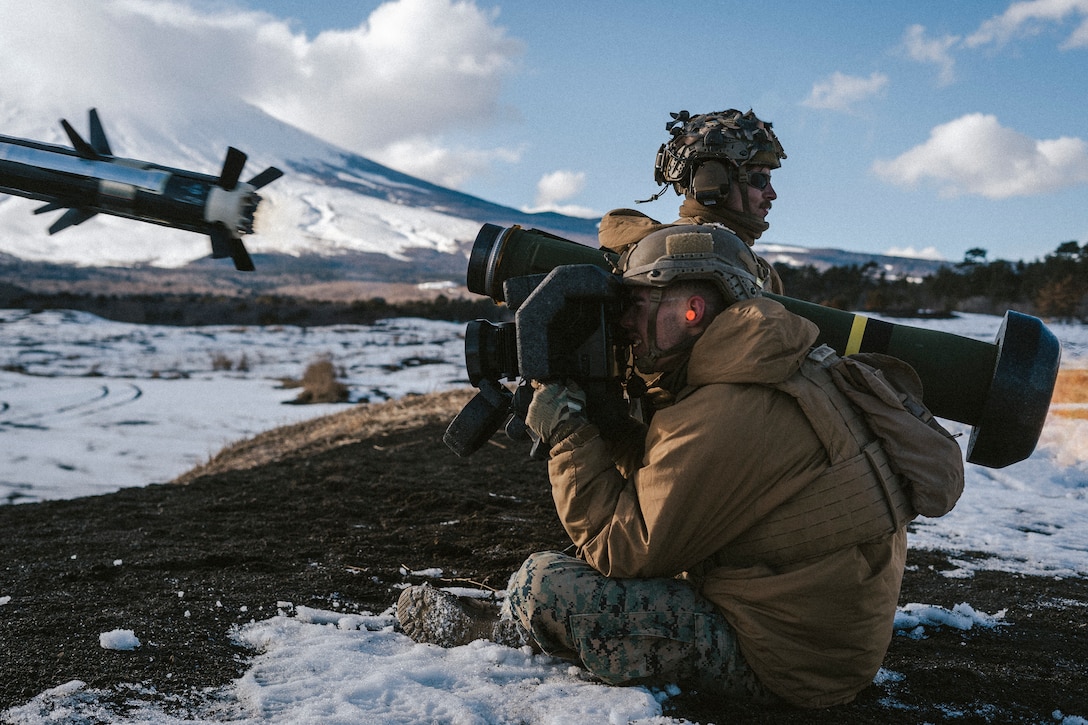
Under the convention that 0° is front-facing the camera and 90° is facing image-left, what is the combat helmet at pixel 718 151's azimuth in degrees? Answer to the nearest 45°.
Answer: approximately 270°

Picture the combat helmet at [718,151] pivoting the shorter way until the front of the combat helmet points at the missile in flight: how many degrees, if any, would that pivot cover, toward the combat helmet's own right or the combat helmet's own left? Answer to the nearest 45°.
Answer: approximately 135° to the combat helmet's own right
